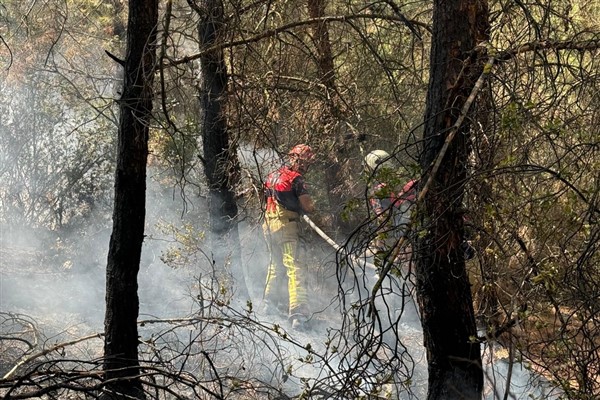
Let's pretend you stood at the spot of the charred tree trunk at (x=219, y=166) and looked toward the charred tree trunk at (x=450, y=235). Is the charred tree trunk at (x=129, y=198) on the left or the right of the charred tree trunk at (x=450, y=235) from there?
right

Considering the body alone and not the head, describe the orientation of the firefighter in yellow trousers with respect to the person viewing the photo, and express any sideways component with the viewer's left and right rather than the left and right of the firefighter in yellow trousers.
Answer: facing away from the viewer and to the right of the viewer
